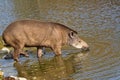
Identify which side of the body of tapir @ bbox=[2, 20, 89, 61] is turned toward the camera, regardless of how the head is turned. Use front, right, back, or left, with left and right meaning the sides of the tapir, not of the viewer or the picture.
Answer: right
